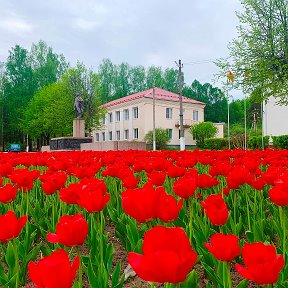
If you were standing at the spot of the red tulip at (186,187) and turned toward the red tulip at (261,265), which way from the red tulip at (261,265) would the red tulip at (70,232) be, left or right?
right

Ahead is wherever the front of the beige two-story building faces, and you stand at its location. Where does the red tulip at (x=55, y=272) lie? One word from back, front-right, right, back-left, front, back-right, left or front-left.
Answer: front-left

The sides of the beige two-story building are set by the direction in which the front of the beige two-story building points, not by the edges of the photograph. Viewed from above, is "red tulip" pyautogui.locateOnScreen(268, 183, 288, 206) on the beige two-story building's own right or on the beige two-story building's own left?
on the beige two-story building's own left

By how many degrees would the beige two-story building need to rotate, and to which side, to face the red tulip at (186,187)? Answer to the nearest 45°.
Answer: approximately 45° to its left

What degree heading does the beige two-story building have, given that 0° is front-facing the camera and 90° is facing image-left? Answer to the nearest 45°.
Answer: approximately 45°

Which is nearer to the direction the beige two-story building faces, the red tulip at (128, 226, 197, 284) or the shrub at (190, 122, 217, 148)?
the red tulip

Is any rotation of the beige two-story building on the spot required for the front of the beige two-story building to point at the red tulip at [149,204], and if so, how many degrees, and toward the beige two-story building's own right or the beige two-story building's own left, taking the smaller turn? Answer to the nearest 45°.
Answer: approximately 45° to the beige two-story building's own left

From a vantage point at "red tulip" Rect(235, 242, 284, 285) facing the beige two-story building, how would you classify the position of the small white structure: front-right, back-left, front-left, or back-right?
front-right

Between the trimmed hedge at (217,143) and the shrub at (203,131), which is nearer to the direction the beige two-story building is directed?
the trimmed hedge

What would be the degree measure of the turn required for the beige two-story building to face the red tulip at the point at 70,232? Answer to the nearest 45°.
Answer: approximately 45° to its left

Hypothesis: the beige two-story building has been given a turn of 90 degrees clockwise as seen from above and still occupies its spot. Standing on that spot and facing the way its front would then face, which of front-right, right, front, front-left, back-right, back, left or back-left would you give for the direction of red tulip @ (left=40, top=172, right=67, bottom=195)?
back-left

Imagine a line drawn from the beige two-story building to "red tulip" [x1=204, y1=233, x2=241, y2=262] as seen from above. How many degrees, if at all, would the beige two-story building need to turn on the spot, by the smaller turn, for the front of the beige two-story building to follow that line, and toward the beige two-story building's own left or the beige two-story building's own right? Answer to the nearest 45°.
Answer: approximately 45° to the beige two-story building's own left

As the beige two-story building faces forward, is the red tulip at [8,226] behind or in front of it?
in front

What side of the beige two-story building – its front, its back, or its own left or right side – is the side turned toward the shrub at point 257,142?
left

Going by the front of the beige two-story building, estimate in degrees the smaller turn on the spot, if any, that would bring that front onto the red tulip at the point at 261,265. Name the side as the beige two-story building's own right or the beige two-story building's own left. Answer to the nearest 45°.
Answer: approximately 45° to the beige two-story building's own left

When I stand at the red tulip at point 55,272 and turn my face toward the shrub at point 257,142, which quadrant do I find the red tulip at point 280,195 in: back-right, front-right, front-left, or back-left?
front-right

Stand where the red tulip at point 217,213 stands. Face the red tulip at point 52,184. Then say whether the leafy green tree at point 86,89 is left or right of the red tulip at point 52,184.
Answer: right

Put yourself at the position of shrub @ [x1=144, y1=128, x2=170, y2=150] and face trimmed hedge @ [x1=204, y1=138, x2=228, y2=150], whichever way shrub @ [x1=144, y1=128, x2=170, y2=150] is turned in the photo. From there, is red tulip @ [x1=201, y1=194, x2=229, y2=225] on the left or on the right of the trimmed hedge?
right
